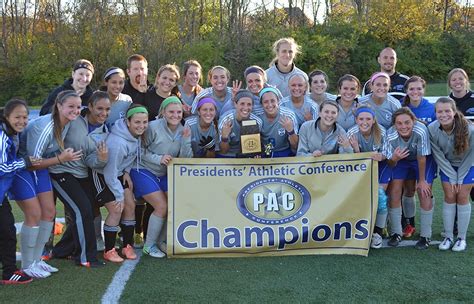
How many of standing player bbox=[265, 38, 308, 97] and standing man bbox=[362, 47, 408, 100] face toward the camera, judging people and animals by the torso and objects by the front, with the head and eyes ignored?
2

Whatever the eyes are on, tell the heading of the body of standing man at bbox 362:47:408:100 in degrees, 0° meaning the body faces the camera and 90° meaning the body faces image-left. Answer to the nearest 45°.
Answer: approximately 0°

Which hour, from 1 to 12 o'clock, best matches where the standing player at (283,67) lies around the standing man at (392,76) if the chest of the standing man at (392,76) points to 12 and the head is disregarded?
the standing player at (283,67) is roughly at 2 o'clock from the standing man at (392,76).

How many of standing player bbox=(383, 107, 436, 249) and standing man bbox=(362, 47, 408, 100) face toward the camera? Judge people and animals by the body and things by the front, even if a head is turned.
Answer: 2

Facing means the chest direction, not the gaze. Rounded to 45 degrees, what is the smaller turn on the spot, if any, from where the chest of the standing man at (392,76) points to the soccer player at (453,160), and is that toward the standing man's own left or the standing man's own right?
approximately 45° to the standing man's own left

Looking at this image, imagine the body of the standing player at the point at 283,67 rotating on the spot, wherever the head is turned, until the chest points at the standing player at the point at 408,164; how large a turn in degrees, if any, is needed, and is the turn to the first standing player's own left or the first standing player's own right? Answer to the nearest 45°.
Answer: approximately 45° to the first standing player's own left

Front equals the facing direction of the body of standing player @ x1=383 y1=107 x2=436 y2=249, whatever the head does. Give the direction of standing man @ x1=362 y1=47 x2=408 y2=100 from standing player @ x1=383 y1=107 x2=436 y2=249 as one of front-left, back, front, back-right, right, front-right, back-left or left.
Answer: back

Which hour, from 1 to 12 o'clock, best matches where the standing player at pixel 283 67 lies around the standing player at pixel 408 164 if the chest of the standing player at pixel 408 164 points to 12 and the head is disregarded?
the standing player at pixel 283 67 is roughly at 4 o'clock from the standing player at pixel 408 164.

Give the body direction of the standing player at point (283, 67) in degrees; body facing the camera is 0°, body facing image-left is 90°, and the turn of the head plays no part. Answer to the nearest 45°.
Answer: approximately 0°

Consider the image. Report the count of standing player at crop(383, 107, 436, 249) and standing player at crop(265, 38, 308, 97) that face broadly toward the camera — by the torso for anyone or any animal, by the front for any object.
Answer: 2
